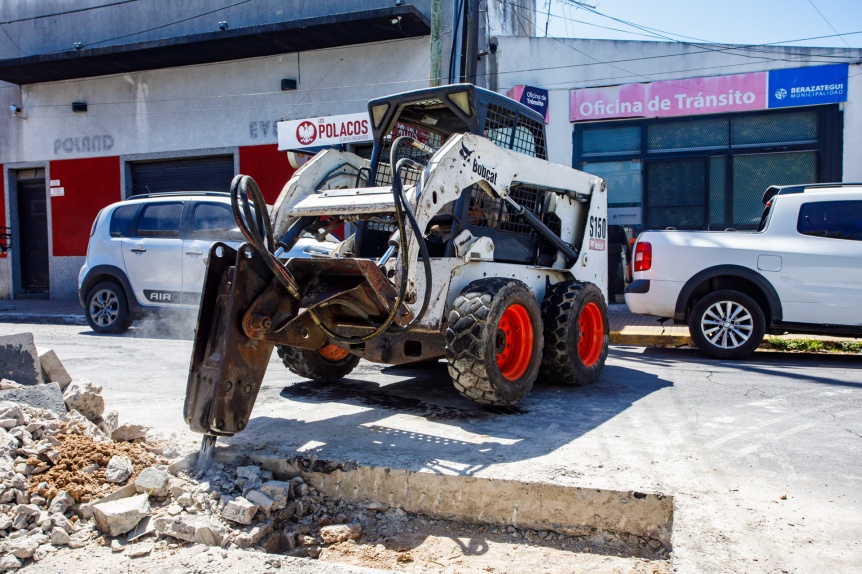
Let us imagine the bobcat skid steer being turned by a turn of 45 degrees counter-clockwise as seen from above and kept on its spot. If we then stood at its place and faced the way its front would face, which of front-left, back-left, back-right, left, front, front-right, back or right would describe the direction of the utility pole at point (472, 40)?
back

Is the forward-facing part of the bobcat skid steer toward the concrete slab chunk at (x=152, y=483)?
yes

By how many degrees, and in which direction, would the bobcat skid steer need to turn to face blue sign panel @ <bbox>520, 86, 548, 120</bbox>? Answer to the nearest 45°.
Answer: approximately 135° to its right

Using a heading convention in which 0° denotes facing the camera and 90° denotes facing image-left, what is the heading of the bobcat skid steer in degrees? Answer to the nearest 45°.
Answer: approximately 45°

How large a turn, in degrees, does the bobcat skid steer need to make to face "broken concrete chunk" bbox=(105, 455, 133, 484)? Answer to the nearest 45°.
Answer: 0° — it already faces it

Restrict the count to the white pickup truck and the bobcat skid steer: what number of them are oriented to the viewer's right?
1

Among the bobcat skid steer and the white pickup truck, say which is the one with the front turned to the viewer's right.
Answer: the white pickup truck

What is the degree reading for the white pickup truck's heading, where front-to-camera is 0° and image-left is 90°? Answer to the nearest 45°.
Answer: approximately 270°

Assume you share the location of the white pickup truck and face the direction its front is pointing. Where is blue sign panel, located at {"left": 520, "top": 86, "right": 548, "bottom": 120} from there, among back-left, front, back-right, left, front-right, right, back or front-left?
back-left

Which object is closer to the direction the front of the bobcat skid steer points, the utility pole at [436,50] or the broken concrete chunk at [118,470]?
the broken concrete chunk

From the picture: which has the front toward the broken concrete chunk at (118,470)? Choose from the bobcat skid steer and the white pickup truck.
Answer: the bobcat skid steer
